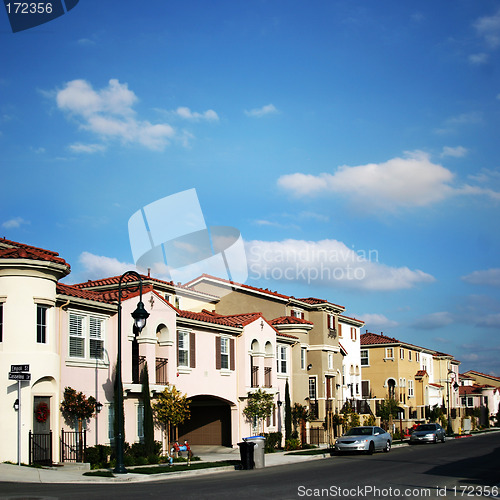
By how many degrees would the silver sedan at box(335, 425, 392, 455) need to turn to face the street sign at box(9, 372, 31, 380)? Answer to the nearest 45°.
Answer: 0° — it already faces it

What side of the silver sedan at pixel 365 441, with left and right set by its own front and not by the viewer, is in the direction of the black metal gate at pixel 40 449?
front

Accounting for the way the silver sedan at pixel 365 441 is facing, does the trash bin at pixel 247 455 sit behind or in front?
in front

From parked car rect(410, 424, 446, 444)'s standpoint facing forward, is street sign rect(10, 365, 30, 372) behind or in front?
in front
